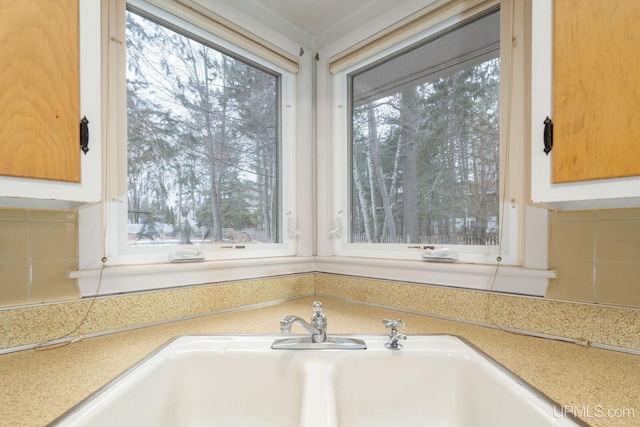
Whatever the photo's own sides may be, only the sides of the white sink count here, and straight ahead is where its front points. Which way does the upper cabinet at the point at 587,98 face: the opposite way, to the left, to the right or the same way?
to the right

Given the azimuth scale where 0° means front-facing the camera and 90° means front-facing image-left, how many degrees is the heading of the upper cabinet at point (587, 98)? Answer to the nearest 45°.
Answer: approximately 45°

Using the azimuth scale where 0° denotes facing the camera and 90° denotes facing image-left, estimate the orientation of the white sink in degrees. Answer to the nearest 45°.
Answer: approximately 0°

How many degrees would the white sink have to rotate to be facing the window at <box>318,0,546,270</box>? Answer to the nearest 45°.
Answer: approximately 135° to its left

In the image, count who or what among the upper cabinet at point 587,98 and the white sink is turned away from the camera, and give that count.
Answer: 0
